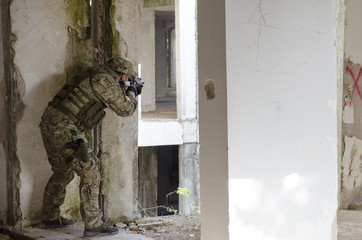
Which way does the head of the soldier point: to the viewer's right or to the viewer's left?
to the viewer's right

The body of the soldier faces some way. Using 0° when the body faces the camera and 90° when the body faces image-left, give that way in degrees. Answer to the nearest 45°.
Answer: approximately 270°
